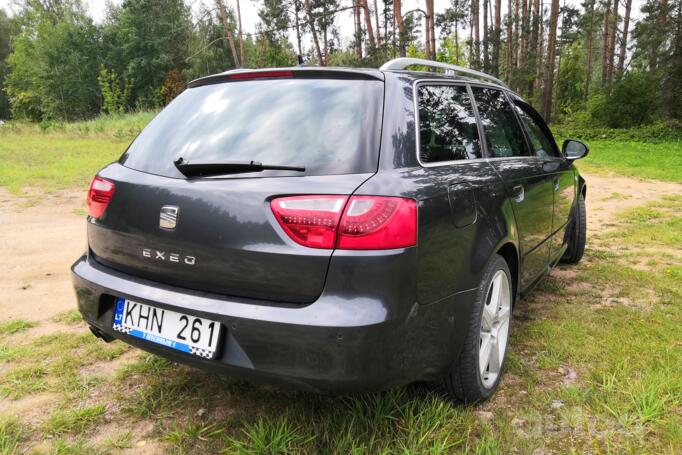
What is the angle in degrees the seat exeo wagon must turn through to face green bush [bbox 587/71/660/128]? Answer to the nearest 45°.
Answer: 0° — it already faces it

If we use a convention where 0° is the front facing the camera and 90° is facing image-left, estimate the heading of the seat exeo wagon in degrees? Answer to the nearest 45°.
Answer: approximately 225°

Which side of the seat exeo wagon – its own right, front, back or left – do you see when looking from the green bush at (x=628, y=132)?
front
